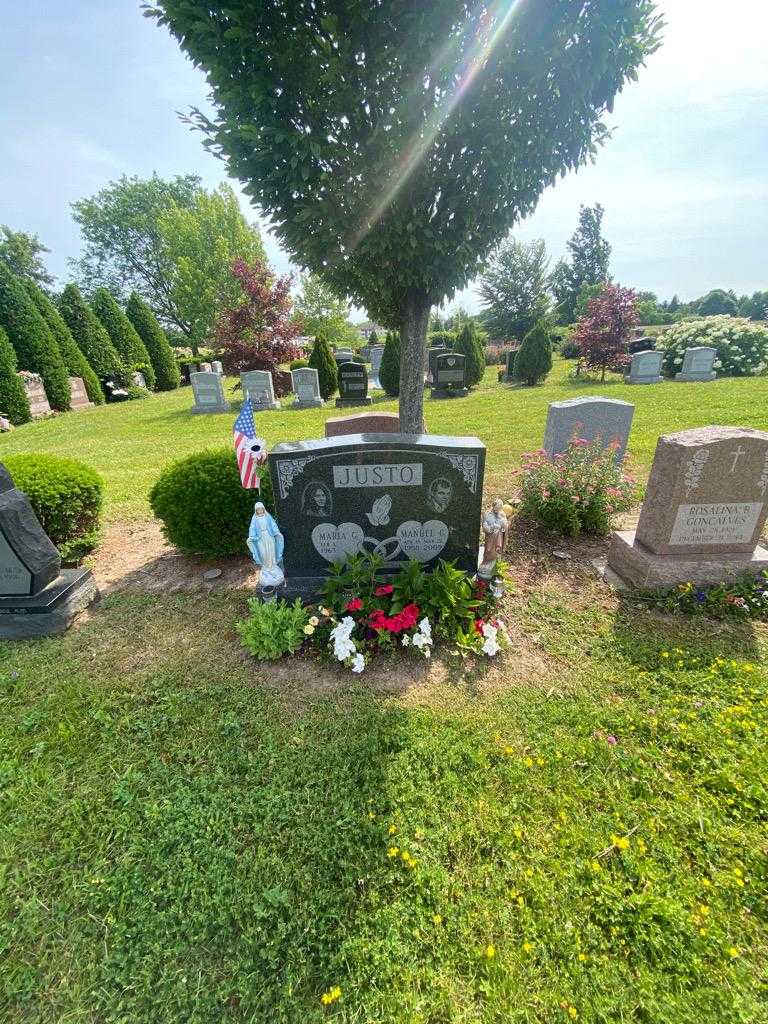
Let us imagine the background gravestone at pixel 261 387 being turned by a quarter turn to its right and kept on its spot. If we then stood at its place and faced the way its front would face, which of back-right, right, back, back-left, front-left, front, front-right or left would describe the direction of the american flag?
left

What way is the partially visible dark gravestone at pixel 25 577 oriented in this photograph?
toward the camera

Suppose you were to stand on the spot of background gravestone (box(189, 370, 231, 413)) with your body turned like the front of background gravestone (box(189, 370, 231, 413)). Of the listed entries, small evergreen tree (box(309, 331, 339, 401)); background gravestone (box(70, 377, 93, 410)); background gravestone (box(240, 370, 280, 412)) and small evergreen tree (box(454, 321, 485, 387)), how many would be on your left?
3

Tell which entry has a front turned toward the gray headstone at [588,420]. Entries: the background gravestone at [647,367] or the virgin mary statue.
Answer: the background gravestone

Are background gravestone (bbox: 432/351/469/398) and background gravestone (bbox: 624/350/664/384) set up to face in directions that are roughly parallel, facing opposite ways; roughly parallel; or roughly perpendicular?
roughly parallel

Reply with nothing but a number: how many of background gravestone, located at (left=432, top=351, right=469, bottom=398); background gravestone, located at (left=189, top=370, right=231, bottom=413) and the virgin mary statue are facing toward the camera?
3

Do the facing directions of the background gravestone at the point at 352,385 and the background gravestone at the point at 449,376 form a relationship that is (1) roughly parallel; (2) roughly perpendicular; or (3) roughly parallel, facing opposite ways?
roughly parallel

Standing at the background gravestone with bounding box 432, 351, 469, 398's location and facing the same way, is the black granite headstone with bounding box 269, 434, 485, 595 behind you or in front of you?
in front

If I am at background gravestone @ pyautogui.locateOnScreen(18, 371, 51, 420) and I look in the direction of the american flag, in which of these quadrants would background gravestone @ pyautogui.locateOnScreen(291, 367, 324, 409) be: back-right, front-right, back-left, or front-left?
front-left

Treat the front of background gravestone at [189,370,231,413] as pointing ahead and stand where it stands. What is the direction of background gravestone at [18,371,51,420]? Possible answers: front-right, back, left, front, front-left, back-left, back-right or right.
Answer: back-right

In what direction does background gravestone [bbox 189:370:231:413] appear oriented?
toward the camera

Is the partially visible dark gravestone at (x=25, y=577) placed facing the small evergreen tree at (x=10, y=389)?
no

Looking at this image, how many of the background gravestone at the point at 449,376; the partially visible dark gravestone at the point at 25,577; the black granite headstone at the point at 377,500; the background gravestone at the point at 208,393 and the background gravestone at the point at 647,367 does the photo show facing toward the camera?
5

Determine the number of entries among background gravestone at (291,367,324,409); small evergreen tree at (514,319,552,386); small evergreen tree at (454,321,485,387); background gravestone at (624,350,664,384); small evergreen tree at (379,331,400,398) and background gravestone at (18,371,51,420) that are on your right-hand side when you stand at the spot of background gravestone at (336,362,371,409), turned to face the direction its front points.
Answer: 2

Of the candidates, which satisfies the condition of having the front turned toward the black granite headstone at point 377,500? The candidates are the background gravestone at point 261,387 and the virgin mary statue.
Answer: the background gravestone

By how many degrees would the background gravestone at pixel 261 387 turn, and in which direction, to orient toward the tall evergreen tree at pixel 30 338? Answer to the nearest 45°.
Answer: approximately 135° to its right

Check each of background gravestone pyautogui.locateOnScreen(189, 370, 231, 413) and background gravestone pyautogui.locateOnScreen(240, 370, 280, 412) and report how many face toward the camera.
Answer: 2
